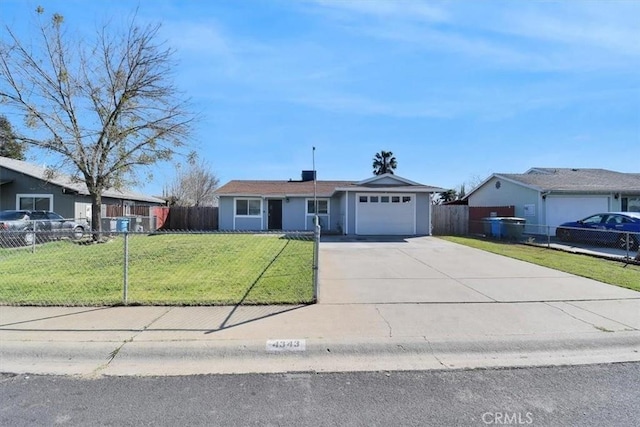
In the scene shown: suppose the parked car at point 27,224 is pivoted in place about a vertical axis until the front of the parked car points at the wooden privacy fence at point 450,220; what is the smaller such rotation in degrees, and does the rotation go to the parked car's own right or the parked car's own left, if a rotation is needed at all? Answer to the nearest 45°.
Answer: approximately 45° to the parked car's own right

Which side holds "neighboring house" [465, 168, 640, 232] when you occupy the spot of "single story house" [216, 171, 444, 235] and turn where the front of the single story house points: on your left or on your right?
on your left

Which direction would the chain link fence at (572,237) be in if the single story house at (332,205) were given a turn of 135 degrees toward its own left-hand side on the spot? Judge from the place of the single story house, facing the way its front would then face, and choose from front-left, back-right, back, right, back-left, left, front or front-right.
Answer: right

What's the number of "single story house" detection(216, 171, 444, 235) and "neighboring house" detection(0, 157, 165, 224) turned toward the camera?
2

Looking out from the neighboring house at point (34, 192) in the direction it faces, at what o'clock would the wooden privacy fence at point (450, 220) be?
The wooden privacy fence is roughly at 10 o'clock from the neighboring house.

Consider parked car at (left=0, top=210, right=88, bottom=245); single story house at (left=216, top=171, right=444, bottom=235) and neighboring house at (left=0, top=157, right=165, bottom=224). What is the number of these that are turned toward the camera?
2

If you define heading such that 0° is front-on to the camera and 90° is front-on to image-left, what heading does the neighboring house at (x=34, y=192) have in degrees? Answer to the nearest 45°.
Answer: approximately 0°

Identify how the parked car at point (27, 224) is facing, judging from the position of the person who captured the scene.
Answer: facing away from the viewer and to the right of the viewer

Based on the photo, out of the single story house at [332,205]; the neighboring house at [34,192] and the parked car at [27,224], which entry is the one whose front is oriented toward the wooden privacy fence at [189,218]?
the parked car

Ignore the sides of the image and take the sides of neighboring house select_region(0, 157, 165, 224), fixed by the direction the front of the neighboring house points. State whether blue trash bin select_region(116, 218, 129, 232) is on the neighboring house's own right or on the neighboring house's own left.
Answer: on the neighboring house's own left

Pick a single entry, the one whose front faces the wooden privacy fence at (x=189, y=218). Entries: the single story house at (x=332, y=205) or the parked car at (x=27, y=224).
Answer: the parked car

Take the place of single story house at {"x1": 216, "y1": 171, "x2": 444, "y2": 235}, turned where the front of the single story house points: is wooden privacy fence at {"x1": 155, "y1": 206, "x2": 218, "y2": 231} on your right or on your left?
on your right

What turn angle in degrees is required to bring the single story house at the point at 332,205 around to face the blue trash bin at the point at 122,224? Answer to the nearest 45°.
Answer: approximately 90° to its right
